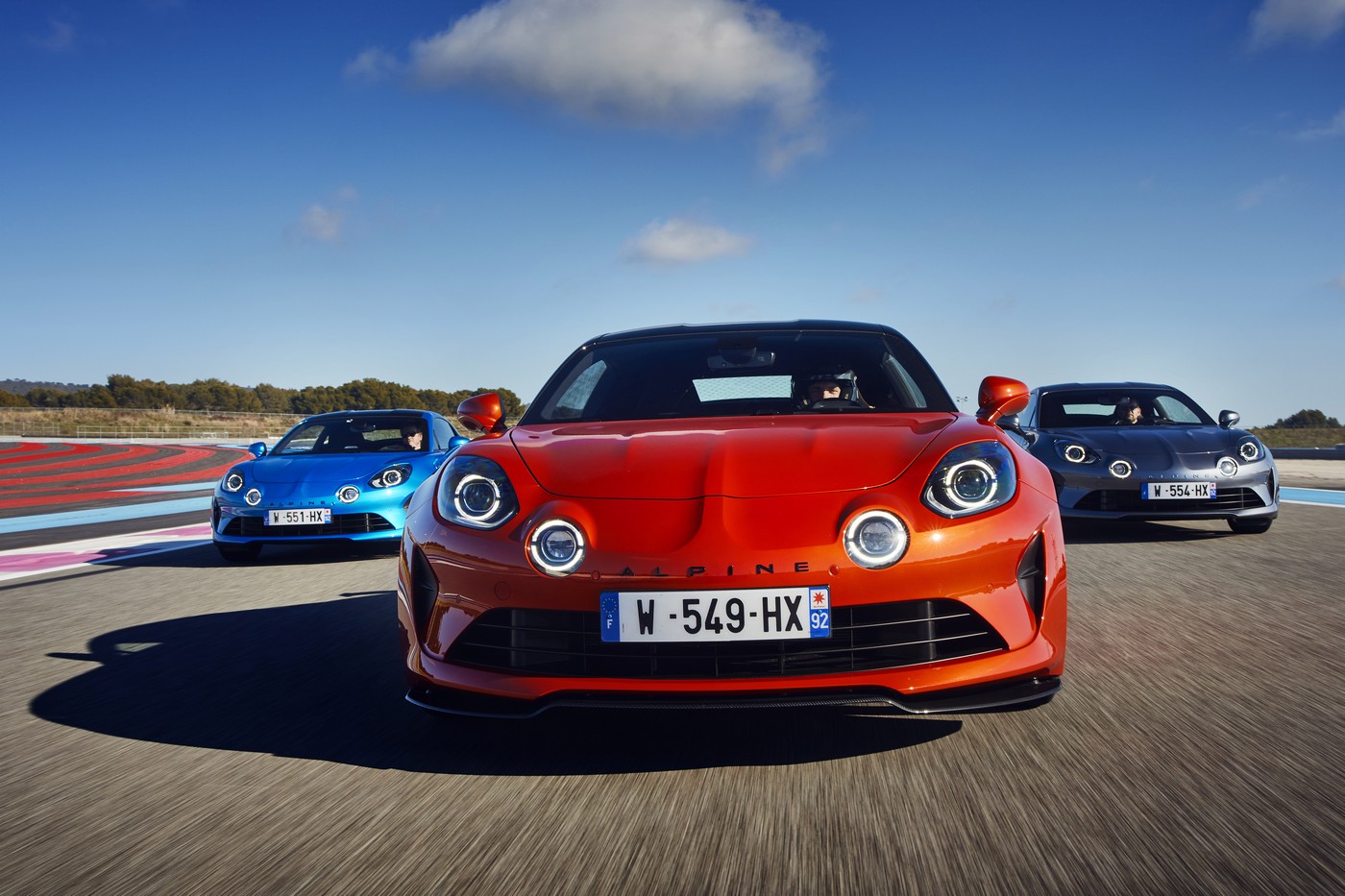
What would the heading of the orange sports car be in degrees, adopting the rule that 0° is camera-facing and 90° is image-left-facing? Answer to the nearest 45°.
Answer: approximately 0°

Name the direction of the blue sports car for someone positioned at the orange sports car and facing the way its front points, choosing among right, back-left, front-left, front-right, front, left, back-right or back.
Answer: back-right

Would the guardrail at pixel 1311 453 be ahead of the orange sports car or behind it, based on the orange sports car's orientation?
behind

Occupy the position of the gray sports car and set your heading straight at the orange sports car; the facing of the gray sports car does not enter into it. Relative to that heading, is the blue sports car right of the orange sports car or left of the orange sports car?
right

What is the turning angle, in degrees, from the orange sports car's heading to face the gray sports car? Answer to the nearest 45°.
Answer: approximately 135° to its left
